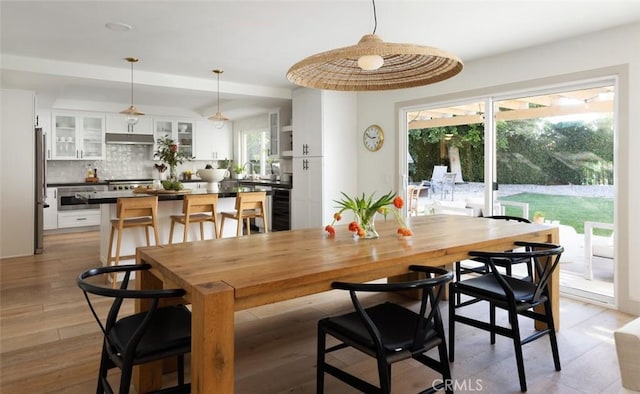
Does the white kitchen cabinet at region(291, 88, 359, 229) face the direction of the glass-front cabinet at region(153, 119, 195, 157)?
no

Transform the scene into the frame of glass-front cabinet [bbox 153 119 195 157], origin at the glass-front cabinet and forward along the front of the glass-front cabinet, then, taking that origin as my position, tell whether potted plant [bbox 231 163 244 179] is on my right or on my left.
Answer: on my left

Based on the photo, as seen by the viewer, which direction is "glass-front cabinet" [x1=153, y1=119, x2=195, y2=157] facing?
toward the camera

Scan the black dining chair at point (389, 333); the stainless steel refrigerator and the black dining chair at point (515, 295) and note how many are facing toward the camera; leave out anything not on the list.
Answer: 0

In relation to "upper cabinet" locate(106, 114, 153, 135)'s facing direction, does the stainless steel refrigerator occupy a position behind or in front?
in front

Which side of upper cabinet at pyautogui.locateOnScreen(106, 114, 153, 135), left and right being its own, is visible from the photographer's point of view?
front

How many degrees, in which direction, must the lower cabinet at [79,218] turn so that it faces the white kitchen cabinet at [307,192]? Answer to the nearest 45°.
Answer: approximately 45° to its left

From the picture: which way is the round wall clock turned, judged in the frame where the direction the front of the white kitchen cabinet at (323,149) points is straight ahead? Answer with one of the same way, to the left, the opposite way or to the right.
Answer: the same way

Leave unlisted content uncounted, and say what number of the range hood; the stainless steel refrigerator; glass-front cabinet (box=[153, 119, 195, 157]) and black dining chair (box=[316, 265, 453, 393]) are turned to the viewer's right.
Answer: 1

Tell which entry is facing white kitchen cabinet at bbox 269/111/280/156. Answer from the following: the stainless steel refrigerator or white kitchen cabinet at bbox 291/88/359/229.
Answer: the stainless steel refrigerator

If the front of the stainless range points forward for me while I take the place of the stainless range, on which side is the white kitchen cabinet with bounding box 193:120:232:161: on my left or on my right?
on my left

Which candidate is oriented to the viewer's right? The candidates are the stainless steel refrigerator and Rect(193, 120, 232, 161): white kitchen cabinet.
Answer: the stainless steel refrigerator

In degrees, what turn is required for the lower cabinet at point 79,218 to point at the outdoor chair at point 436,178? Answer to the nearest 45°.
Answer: approximately 45° to its left

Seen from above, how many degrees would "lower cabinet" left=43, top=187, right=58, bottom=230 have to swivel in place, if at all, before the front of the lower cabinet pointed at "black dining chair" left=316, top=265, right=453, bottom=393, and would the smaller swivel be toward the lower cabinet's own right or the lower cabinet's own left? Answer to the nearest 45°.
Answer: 0° — it already faces it

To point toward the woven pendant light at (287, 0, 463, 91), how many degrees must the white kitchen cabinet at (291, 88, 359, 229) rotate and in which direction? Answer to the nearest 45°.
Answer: approximately 45° to its left

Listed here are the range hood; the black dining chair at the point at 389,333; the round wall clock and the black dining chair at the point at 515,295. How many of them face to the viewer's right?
0
